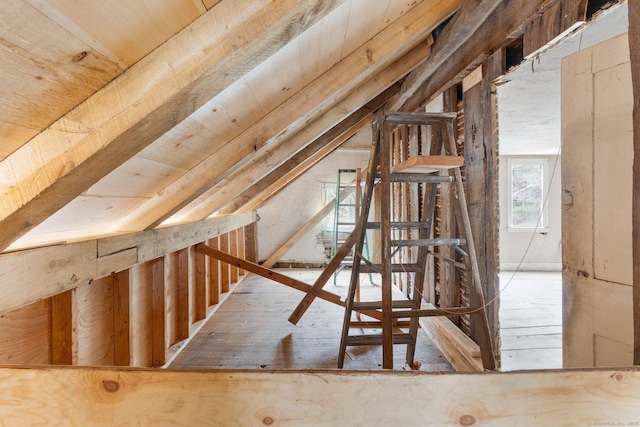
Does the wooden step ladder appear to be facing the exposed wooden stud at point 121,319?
no

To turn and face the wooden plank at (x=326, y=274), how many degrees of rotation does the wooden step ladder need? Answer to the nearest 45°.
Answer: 0° — it already faces it

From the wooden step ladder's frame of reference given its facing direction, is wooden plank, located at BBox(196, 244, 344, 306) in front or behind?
in front

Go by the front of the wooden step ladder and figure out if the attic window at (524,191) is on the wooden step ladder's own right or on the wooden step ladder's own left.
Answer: on the wooden step ladder's own right

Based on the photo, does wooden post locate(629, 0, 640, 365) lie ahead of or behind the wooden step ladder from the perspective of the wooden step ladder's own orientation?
behind

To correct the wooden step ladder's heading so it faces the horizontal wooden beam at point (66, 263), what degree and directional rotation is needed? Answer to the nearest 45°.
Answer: approximately 90° to its left

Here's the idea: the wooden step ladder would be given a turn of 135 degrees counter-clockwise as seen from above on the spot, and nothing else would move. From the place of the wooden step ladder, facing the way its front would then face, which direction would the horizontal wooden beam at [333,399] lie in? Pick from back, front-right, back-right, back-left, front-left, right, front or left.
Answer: front

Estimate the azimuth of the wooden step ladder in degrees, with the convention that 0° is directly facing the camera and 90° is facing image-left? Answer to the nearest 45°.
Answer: approximately 135°

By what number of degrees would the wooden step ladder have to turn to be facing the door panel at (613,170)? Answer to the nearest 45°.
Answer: approximately 180°

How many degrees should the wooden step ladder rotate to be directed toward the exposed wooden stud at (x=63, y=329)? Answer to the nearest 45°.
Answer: approximately 90° to its left
